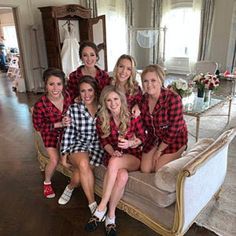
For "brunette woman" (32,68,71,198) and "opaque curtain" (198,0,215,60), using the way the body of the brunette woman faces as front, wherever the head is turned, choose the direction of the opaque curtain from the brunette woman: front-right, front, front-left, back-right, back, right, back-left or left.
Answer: left

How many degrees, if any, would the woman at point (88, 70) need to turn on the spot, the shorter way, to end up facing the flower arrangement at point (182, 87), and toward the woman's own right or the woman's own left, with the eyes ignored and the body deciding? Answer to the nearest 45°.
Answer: approximately 135° to the woman's own left

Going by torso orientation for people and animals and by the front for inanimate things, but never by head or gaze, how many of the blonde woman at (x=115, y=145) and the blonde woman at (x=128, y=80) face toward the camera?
2

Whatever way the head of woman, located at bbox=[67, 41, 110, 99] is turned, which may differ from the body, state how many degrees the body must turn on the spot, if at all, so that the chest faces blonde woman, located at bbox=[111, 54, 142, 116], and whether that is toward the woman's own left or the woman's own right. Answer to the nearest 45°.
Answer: approximately 45° to the woman's own left

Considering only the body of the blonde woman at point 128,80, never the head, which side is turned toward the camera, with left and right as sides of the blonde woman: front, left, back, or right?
front

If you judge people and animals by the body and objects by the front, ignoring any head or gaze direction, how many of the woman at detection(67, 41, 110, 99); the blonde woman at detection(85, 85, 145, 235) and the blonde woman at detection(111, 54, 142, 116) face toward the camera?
3

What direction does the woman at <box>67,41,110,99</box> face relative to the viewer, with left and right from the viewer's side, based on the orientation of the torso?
facing the viewer

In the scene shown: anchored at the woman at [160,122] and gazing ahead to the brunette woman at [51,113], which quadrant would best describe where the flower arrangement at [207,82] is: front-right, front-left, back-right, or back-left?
back-right

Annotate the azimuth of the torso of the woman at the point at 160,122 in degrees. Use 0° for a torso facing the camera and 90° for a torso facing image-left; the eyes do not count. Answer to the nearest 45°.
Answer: approximately 45°

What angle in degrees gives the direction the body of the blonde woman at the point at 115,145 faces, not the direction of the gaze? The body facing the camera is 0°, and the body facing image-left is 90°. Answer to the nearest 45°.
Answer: approximately 0°
